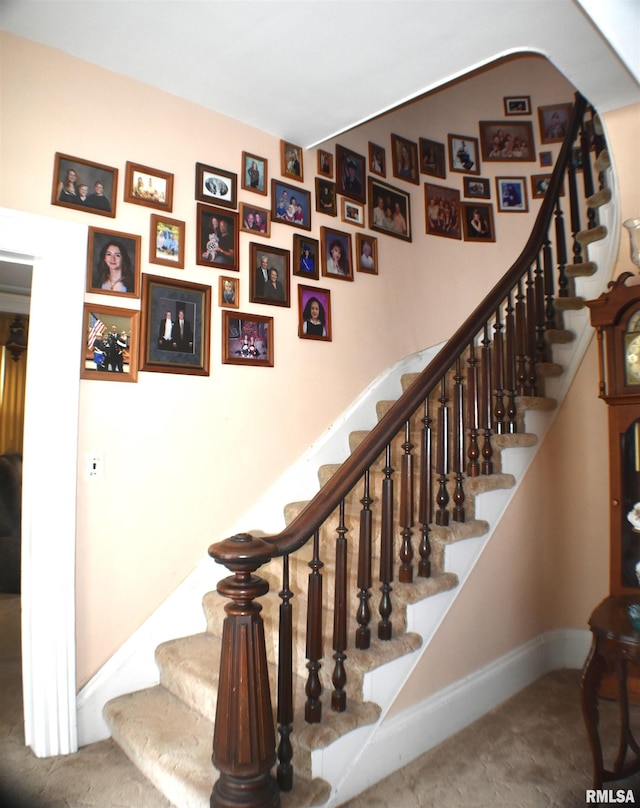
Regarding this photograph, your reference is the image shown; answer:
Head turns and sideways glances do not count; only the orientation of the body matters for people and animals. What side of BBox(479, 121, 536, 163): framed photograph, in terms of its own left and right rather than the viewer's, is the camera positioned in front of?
front

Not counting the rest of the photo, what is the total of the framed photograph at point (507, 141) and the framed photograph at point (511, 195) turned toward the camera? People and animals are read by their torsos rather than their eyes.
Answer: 2

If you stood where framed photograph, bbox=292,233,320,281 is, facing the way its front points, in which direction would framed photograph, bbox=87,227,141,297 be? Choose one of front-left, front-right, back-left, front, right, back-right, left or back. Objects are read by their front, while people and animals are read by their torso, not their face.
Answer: right

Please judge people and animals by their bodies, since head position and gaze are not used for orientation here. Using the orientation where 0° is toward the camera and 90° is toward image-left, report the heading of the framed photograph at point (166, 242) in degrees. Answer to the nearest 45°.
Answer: approximately 315°

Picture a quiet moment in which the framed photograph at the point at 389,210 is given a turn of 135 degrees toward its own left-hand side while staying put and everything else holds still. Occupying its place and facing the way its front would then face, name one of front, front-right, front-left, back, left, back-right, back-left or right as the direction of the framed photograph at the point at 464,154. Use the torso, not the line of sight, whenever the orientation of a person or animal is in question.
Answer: front-right

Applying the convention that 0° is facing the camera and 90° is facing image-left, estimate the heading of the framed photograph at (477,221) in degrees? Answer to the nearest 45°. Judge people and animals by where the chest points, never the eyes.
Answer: approximately 0°

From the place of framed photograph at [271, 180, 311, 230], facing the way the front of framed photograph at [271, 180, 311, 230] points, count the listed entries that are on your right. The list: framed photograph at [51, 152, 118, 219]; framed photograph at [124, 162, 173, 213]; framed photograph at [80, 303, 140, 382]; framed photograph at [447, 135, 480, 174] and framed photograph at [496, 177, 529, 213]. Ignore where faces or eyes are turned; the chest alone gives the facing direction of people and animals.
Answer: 3

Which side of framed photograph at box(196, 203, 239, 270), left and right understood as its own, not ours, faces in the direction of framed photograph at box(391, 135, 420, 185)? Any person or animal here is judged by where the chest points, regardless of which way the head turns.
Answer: left

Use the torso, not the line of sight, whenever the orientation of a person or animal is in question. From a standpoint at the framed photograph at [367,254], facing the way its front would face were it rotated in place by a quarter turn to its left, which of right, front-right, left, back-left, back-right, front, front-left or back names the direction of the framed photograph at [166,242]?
back

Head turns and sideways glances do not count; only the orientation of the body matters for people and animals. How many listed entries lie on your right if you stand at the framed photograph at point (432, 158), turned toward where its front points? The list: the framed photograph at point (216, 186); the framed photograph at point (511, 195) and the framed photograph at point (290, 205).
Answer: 2
